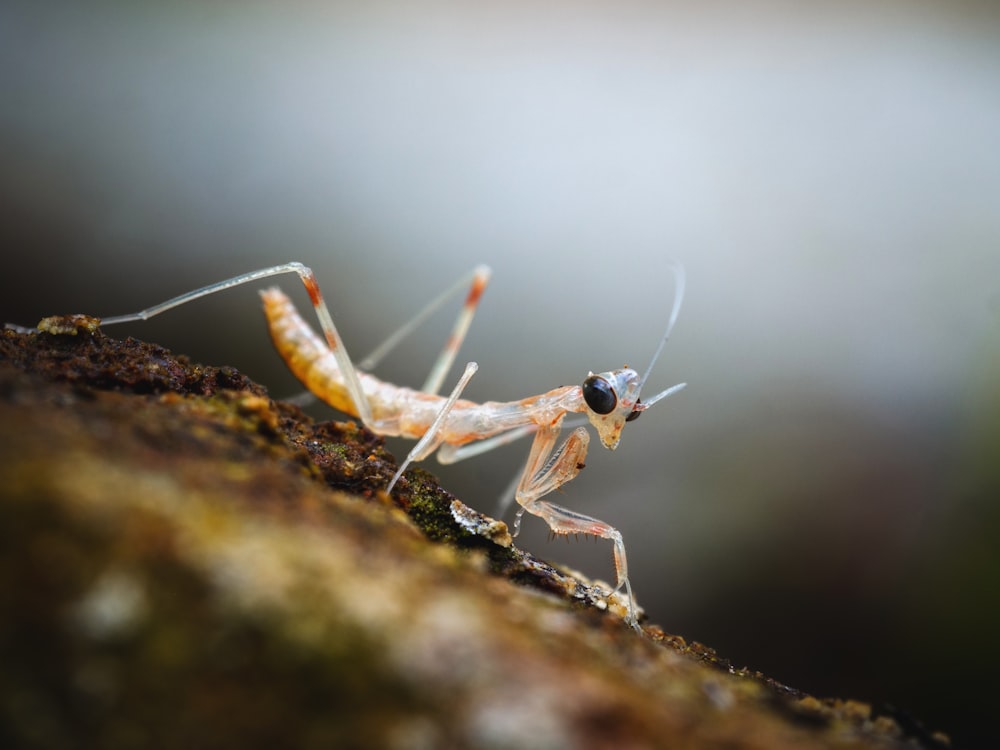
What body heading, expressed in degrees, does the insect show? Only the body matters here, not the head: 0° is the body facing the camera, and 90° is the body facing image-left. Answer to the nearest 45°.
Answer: approximately 270°
